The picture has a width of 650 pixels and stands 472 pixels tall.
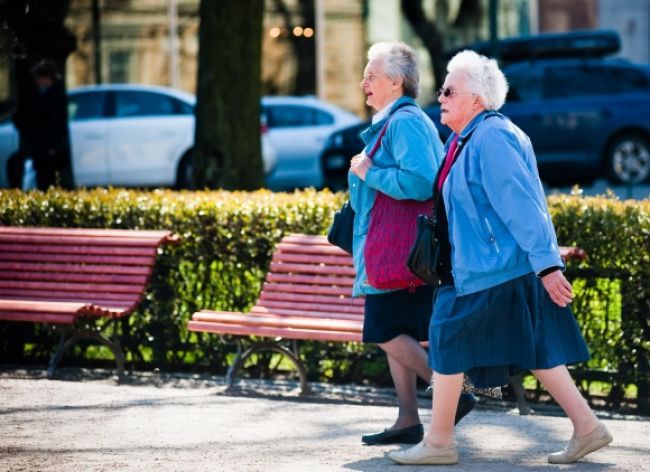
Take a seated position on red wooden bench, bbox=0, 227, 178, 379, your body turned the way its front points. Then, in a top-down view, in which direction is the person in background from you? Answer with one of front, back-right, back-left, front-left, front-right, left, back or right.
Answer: back-right

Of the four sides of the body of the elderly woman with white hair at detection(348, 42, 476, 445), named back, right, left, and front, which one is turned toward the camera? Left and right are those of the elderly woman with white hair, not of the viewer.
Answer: left

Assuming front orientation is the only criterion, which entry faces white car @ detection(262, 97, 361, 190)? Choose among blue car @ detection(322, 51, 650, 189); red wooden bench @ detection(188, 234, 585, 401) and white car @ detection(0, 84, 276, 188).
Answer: the blue car

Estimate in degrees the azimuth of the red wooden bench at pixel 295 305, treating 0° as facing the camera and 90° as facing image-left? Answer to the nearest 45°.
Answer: approximately 45°

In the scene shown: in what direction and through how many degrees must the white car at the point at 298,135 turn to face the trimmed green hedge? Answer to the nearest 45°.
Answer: approximately 90° to its left

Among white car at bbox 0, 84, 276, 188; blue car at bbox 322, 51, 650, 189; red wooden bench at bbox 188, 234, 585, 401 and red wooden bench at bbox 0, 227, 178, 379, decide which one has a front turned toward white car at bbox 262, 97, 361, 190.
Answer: the blue car

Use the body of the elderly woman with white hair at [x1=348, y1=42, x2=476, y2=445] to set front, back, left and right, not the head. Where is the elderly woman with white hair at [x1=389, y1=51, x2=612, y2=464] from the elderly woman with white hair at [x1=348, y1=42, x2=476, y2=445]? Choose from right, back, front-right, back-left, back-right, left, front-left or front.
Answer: back-left

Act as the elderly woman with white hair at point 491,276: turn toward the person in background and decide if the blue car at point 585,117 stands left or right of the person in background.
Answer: right

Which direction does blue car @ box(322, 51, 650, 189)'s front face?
to the viewer's left

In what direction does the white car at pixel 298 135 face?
to the viewer's left

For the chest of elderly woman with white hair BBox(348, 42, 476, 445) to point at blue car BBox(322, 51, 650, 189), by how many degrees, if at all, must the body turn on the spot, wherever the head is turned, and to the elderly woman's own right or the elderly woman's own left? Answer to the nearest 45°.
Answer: approximately 90° to the elderly woman's own right
